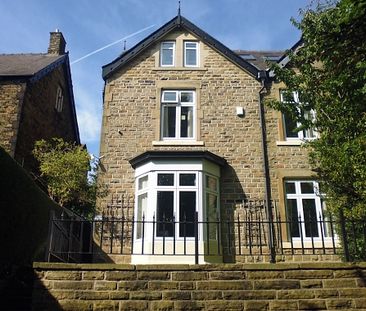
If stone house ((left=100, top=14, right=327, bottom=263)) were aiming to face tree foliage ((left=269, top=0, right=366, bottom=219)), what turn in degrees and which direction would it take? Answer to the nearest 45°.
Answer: approximately 45° to its left

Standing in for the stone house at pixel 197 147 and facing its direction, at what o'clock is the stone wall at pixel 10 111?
The stone wall is roughly at 3 o'clock from the stone house.

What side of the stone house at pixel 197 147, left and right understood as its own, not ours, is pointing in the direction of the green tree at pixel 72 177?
right

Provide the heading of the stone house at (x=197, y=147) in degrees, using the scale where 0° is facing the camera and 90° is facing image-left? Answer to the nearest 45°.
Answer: approximately 0°

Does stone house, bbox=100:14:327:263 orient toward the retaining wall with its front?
yes
